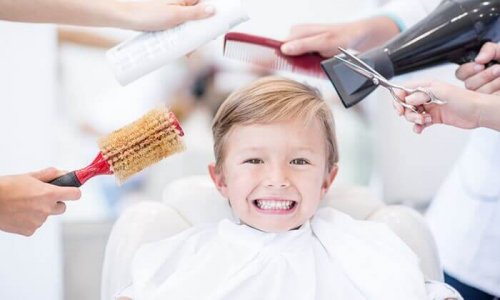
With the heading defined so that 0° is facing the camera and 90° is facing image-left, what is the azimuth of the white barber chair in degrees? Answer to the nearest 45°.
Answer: approximately 0°

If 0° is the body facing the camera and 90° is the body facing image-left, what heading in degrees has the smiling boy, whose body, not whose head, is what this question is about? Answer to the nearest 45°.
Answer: approximately 0°
